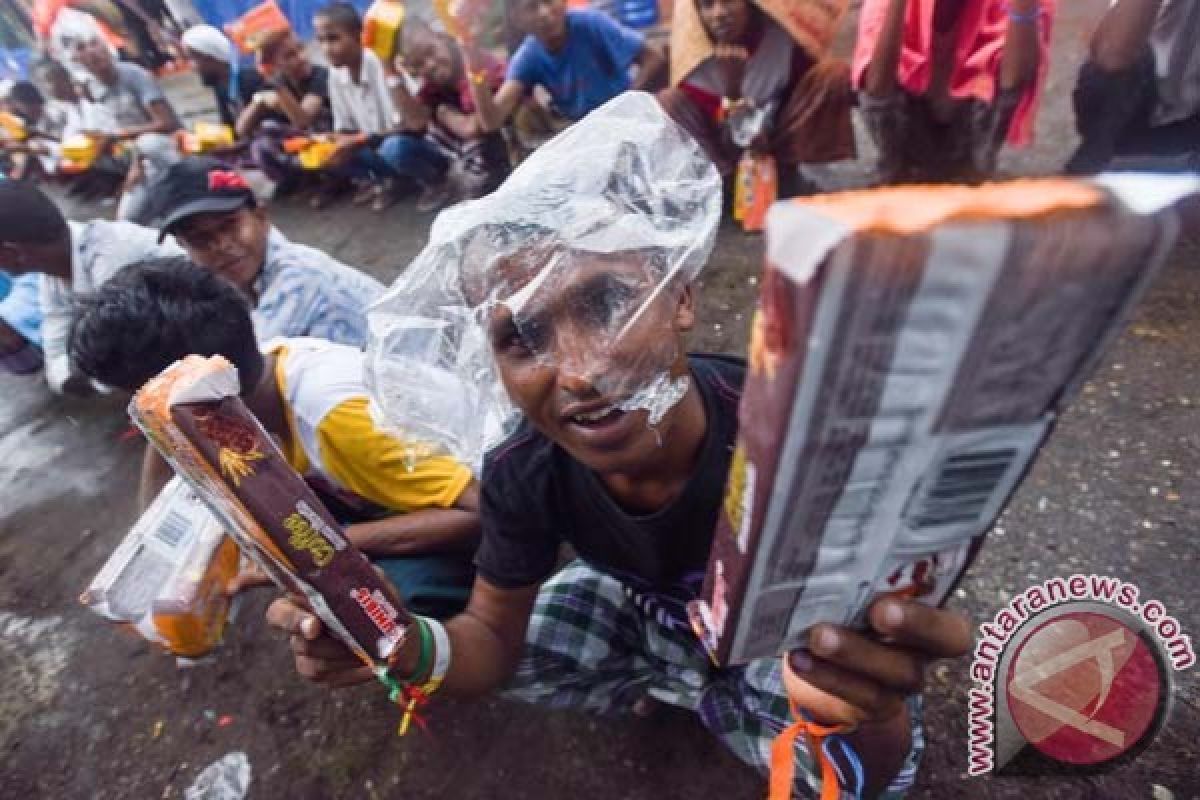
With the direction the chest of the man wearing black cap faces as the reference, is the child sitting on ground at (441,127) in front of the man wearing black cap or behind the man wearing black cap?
behind

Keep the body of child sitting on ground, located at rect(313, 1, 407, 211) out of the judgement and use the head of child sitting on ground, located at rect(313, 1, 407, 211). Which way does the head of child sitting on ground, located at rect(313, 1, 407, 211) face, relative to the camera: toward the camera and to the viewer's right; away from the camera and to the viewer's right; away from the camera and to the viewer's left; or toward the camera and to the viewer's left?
toward the camera and to the viewer's left

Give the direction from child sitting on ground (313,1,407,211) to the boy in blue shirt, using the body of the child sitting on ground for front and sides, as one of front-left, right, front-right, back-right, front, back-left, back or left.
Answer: left

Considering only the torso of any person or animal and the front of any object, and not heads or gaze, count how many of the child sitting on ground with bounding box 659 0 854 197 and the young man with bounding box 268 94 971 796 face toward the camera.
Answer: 2

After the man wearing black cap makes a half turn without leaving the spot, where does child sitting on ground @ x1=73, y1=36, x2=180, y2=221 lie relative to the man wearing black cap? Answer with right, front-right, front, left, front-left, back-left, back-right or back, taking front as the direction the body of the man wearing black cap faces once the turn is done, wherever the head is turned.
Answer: front-left

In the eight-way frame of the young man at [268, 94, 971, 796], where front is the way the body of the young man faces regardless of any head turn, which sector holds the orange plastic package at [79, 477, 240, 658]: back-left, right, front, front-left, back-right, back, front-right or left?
right

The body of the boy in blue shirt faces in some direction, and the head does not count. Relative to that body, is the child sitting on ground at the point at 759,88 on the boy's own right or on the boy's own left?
on the boy's own left

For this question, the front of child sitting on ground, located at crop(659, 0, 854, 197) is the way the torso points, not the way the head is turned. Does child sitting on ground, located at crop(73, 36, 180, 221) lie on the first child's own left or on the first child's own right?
on the first child's own right

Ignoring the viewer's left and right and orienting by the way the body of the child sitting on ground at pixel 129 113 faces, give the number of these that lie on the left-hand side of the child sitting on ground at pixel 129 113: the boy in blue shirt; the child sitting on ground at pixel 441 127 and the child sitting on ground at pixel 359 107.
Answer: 3

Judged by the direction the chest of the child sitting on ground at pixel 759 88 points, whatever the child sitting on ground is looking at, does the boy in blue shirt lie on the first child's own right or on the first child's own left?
on the first child's own right
